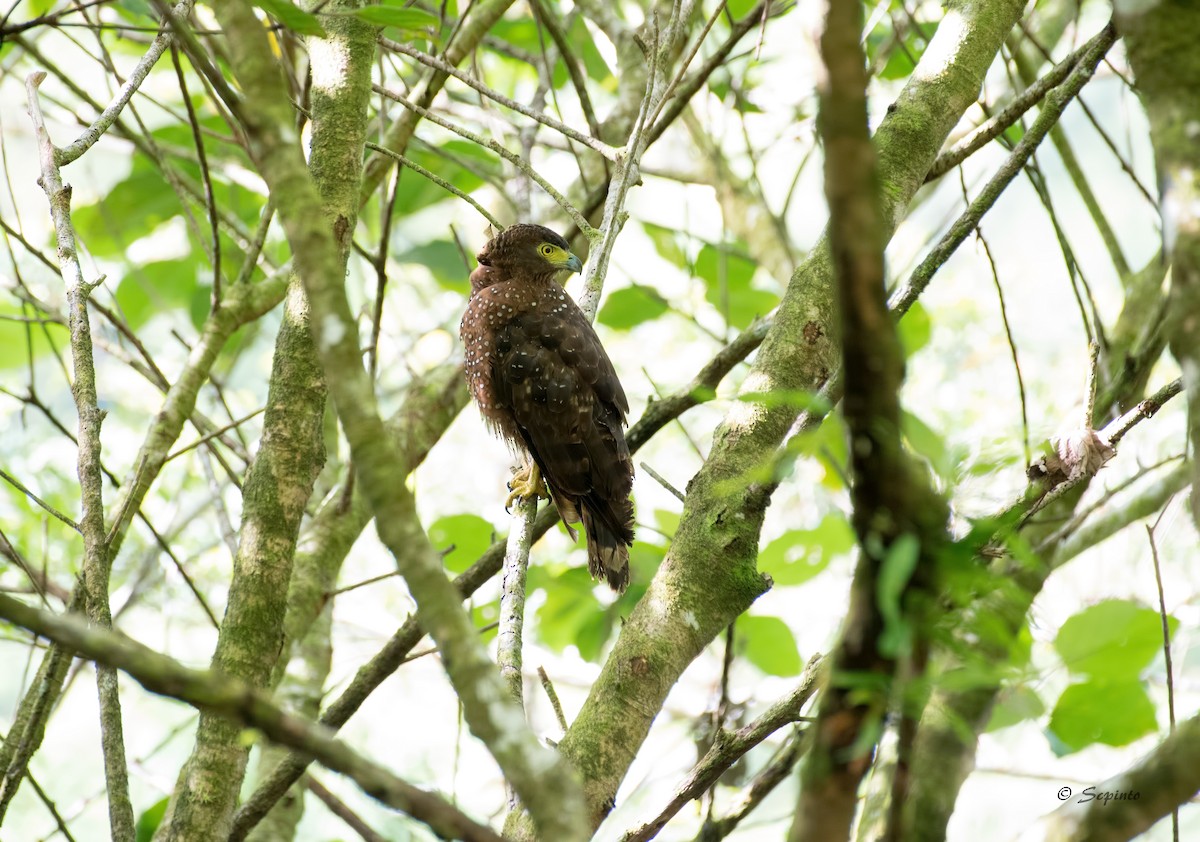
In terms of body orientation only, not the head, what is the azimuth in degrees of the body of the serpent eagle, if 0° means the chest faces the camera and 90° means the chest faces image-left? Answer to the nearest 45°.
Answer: approximately 90°
